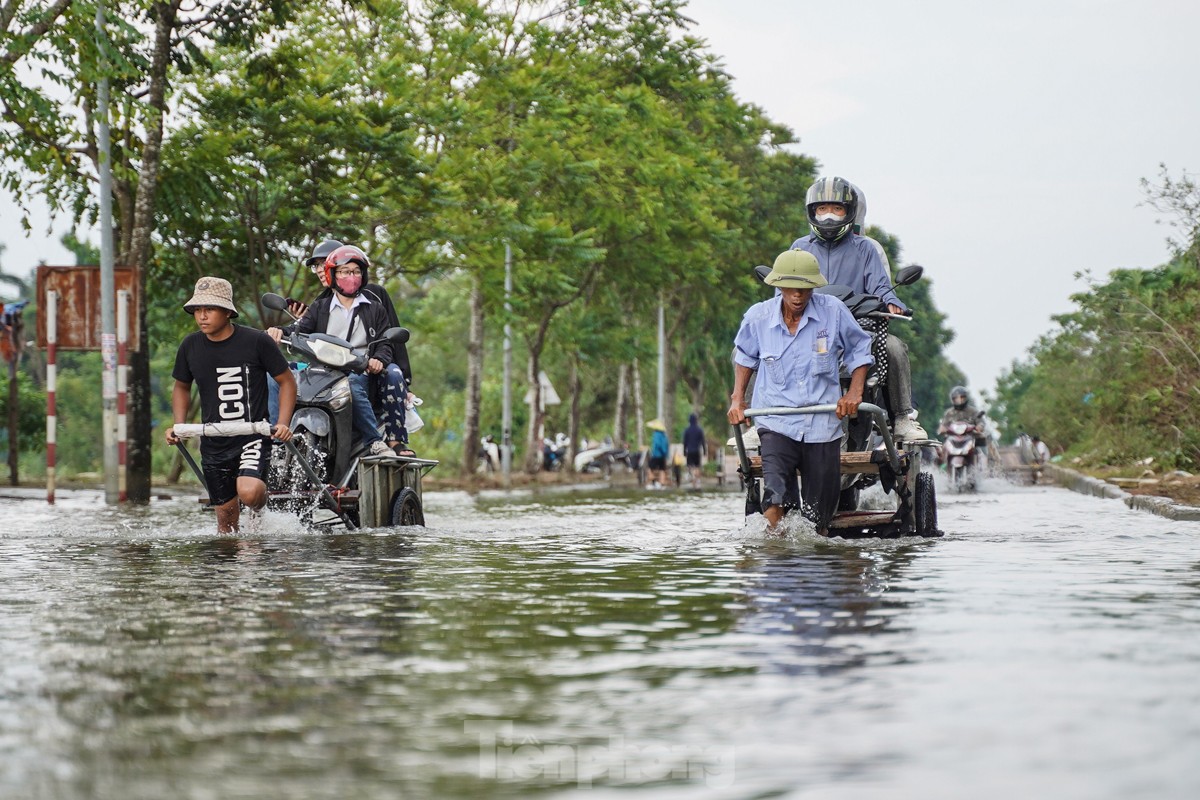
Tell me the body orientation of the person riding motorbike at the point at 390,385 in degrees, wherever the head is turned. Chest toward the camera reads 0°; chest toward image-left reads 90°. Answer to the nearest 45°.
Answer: approximately 45°

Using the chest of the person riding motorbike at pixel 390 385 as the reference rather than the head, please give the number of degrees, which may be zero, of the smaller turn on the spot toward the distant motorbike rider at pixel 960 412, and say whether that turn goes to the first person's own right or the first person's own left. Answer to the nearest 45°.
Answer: approximately 180°

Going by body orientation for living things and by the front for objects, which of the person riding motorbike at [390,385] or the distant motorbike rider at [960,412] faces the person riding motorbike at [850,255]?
the distant motorbike rider

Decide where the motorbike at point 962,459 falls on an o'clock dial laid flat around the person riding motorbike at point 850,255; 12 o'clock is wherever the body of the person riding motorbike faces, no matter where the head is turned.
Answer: The motorbike is roughly at 6 o'clock from the person riding motorbike.

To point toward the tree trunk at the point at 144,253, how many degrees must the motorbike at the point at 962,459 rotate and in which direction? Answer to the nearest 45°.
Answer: approximately 45° to its right

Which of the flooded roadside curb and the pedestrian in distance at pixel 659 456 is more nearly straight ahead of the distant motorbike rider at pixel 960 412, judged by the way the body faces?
the flooded roadside curb

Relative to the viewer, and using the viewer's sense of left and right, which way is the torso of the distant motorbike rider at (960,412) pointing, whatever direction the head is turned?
facing the viewer
